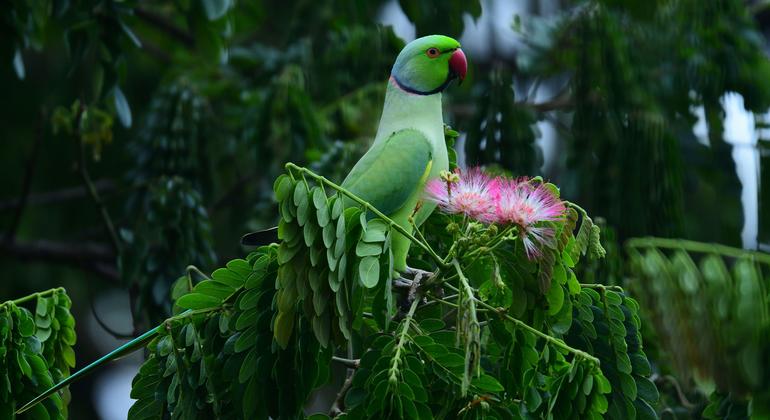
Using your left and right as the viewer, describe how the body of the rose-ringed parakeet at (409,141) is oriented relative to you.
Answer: facing to the right of the viewer

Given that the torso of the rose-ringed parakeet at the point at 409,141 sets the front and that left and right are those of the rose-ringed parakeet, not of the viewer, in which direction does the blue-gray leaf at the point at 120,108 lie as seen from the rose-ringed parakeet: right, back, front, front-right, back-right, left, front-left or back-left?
back-left
